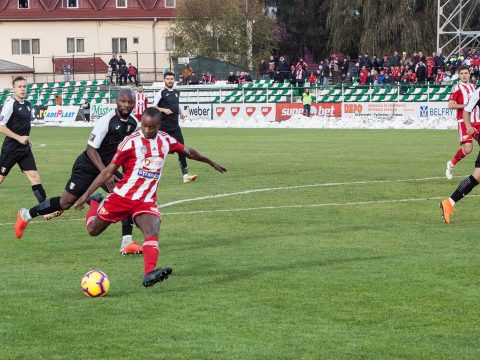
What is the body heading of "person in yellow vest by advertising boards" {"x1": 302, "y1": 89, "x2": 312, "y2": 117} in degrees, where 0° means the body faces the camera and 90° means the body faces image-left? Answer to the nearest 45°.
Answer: approximately 0°

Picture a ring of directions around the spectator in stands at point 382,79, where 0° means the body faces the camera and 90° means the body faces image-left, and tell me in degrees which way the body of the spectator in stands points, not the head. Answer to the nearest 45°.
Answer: approximately 0°

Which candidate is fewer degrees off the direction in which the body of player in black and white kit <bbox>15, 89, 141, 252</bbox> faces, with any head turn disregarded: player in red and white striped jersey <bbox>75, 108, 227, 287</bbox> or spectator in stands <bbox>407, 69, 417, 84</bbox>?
the player in red and white striped jersey

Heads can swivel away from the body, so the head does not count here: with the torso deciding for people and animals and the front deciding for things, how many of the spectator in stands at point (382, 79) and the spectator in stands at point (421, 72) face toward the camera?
2

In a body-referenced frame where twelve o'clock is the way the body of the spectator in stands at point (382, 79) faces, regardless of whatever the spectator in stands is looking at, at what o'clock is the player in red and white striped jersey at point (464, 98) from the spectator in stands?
The player in red and white striped jersey is roughly at 12 o'clock from the spectator in stands.

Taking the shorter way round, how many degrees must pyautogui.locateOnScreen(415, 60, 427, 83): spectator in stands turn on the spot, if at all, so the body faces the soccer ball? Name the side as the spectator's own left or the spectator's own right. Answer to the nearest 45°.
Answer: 0° — they already face it

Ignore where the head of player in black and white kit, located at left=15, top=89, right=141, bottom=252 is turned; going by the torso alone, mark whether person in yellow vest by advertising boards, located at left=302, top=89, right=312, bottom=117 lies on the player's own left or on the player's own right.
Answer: on the player's own left
